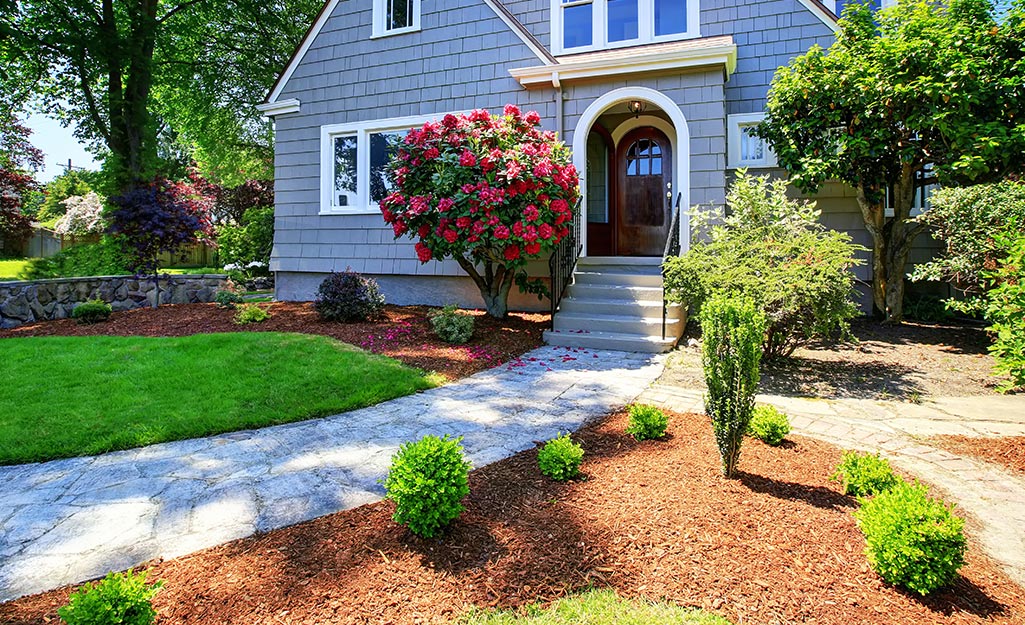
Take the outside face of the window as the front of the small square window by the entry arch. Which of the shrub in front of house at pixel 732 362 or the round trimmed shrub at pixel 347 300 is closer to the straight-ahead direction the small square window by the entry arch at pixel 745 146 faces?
the shrub in front of house

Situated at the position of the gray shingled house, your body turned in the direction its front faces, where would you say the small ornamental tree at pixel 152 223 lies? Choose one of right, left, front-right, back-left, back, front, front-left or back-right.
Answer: right

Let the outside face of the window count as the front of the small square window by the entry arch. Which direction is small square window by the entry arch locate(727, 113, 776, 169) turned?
toward the camera

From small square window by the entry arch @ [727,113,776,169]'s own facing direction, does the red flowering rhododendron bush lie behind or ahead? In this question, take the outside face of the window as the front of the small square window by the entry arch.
ahead

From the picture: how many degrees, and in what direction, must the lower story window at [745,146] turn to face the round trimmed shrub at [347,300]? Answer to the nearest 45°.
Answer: approximately 45° to its right

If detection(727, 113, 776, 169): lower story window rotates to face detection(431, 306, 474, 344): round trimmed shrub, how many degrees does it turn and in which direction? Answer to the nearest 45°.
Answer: approximately 45° to its right

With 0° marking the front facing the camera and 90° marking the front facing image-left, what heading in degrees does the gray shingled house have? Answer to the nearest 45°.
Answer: approximately 0°

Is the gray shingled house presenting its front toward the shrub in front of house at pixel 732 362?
yes

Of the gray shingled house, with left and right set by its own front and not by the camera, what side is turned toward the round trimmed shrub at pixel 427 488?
front

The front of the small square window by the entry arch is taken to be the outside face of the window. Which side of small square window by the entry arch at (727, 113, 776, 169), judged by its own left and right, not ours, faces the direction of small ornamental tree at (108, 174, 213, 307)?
right
